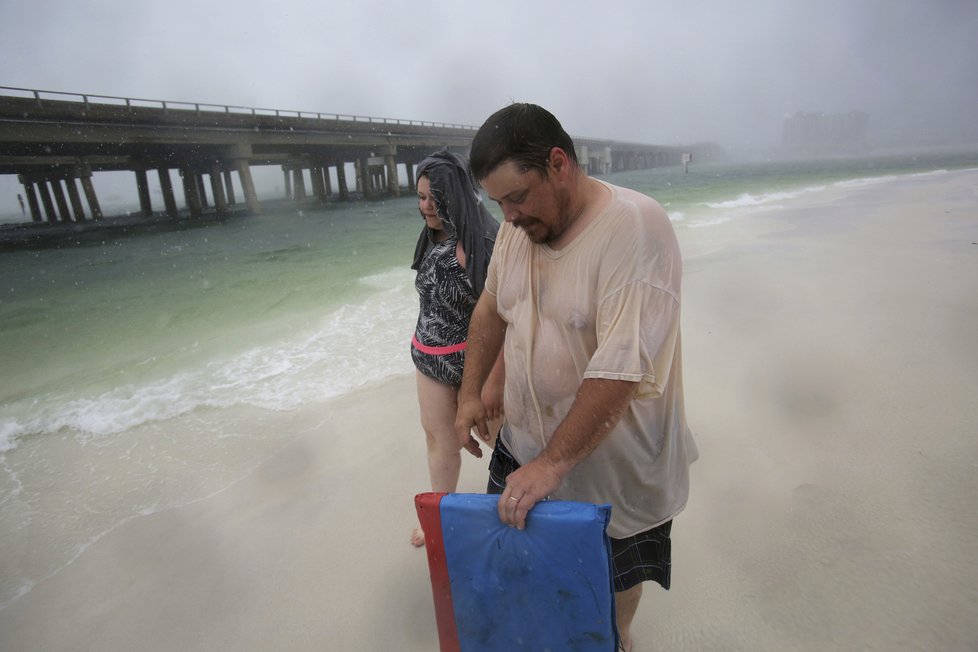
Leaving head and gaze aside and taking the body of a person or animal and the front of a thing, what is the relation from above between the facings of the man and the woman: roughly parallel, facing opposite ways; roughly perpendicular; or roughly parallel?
roughly parallel

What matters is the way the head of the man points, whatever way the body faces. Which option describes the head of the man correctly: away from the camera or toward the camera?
toward the camera

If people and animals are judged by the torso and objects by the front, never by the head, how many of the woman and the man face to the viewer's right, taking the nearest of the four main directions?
0

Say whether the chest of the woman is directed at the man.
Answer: no

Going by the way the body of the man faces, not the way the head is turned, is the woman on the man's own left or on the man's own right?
on the man's own right

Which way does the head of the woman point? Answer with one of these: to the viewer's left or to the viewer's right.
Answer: to the viewer's left

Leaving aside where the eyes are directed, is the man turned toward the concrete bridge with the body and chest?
no

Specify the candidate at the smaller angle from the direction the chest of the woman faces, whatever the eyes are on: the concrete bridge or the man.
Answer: the man

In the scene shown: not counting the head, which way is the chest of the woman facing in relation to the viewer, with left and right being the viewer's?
facing the viewer and to the left of the viewer
